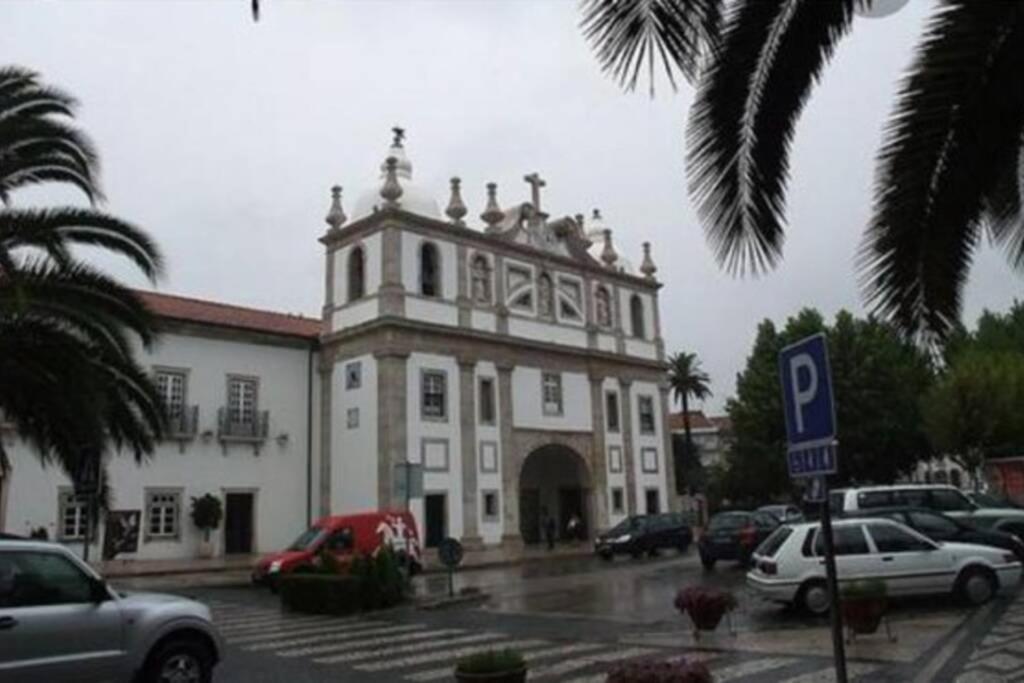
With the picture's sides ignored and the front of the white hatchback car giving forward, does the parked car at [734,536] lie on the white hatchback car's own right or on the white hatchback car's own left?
on the white hatchback car's own left

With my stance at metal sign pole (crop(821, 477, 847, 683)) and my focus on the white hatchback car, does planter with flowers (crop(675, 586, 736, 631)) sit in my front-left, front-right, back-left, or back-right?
front-left

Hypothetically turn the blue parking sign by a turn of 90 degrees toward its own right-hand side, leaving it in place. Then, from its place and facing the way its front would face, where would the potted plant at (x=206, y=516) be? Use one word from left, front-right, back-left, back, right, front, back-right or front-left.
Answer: front

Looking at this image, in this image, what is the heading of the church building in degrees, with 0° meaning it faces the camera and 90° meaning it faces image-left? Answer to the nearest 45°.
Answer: approximately 315°

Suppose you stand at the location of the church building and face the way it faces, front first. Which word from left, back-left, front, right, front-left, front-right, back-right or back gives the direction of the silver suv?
front-right

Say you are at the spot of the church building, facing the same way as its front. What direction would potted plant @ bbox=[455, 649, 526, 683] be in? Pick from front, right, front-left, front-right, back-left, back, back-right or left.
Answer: front-right

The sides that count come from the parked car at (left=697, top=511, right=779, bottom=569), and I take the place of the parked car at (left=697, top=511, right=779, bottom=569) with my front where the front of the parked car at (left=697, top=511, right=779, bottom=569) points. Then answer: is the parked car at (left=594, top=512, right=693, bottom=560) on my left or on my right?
on my left

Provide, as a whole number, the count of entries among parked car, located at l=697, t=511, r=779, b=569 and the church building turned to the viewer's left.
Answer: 0

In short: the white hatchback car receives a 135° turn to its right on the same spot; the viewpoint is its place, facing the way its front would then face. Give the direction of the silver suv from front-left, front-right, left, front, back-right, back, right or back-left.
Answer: front-right

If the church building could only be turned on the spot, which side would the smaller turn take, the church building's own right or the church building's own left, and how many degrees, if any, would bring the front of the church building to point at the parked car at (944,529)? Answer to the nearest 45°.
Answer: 0° — it already faces it

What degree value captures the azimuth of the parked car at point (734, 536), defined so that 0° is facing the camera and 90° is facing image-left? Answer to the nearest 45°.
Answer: approximately 225°

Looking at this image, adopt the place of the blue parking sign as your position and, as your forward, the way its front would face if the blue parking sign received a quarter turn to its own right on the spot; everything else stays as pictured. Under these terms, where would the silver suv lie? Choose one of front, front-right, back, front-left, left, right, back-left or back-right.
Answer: front-left

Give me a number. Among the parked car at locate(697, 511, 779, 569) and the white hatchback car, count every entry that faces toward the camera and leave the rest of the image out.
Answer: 0

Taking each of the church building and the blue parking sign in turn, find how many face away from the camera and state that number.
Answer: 0

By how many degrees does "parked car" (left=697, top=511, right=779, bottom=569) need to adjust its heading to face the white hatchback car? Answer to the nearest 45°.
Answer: approximately 135° to its right

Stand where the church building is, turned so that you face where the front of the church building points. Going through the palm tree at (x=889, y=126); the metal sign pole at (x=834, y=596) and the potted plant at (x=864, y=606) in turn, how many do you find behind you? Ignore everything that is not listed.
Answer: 0

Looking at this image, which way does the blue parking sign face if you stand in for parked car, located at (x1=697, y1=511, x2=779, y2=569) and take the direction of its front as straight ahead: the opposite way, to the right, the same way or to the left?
the opposite way

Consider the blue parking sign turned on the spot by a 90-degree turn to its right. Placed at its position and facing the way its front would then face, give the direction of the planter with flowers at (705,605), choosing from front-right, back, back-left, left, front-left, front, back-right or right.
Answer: front-right

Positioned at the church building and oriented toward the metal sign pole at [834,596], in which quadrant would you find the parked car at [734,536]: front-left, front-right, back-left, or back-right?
front-left

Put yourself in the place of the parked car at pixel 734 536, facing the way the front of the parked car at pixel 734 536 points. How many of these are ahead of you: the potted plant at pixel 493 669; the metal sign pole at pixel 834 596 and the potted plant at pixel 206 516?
0

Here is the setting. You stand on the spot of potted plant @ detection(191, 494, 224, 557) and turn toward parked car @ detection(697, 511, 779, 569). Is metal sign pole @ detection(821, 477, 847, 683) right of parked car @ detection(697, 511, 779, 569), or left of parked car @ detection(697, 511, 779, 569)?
right
